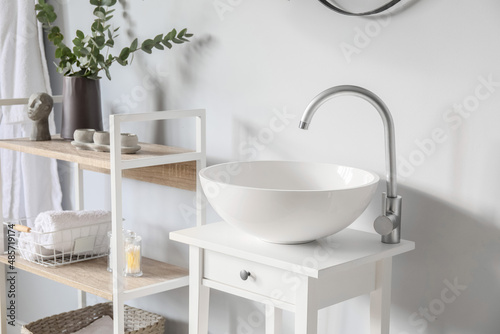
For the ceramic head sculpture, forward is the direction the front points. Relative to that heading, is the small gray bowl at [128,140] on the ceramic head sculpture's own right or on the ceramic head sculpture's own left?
on the ceramic head sculpture's own left

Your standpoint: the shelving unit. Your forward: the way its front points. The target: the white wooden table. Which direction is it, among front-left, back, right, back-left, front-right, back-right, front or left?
left

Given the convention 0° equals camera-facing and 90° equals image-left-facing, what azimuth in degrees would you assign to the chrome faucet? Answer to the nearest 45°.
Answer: approximately 90°

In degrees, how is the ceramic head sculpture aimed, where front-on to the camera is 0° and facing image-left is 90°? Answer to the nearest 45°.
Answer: approximately 45°

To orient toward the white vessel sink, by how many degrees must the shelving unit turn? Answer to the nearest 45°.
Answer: approximately 90° to its left

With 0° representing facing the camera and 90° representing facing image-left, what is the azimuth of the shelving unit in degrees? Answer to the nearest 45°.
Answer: approximately 45°
